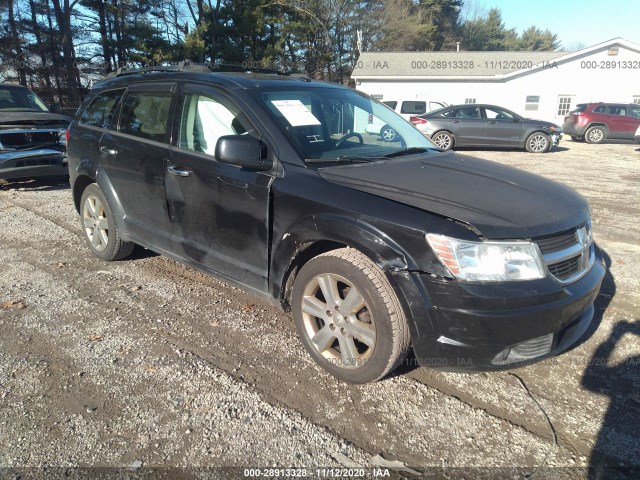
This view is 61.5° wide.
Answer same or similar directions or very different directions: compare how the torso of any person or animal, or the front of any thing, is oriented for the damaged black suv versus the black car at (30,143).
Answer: same or similar directions

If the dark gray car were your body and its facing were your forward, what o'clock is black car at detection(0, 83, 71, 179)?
The black car is roughly at 4 o'clock from the dark gray car.

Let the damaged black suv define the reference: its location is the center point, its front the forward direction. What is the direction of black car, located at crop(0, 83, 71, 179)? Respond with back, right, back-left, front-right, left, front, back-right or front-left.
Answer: back

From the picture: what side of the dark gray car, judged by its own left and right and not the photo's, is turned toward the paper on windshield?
right

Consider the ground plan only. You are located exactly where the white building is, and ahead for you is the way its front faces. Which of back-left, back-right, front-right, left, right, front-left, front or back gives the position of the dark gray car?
front

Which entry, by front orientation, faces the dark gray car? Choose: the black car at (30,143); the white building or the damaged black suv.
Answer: the white building

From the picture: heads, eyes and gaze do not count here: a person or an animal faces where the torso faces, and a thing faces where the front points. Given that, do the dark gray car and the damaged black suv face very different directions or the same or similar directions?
same or similar directions

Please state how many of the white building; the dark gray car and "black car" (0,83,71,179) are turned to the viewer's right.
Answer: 1

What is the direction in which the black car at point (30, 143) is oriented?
toward the camera

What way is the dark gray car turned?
to the viewer's right

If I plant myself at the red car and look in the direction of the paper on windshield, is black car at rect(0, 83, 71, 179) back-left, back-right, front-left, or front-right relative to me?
front-right

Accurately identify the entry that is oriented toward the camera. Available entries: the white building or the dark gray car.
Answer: the white building

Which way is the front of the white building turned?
toward the camera

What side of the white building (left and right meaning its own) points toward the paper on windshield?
front

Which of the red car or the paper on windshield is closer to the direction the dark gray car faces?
the red car

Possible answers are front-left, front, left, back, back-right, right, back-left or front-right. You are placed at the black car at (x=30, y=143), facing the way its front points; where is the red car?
left

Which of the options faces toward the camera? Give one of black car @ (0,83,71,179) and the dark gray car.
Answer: the black car

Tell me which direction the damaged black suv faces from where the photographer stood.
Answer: facing the viewer and to the right of the viewer
